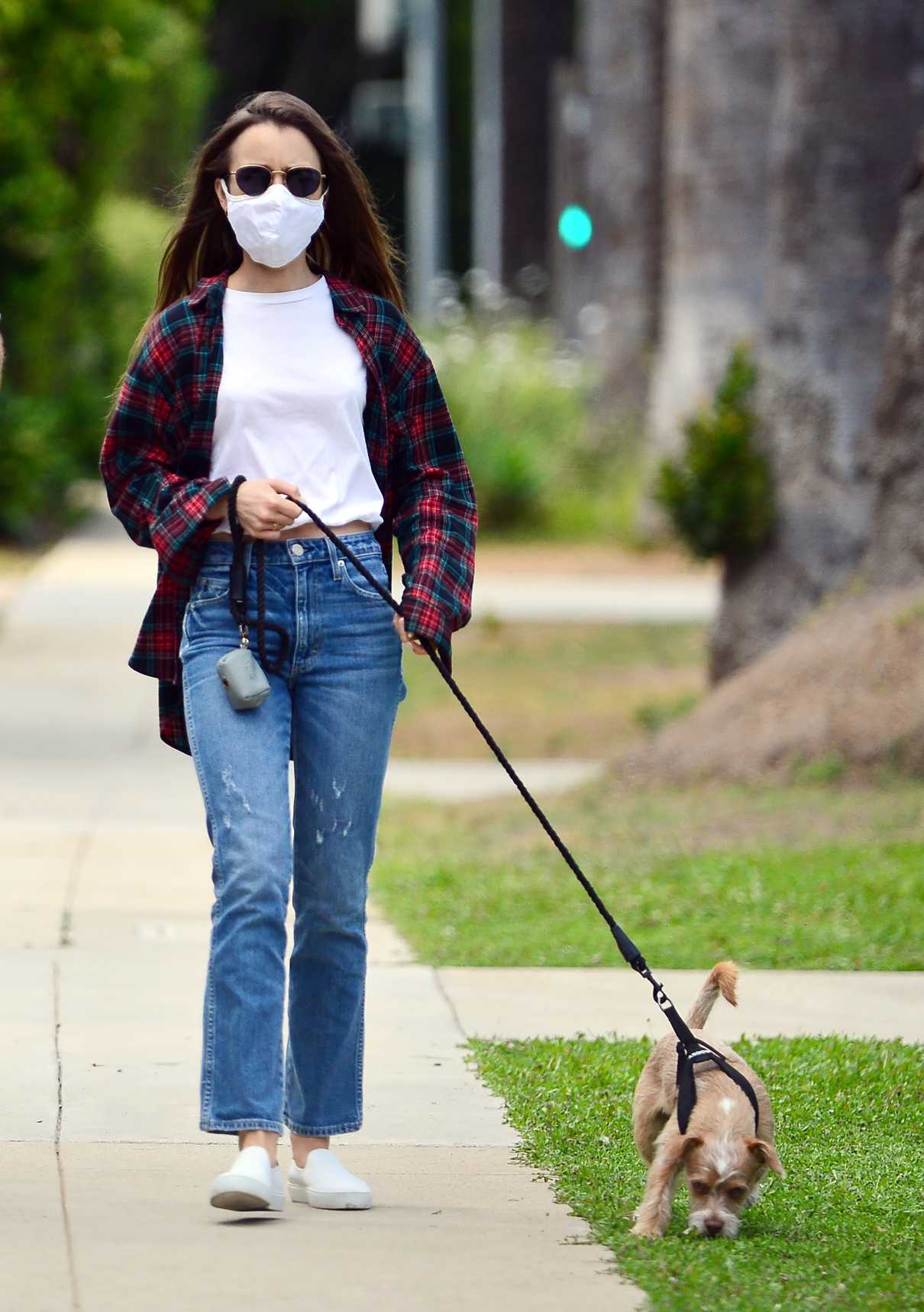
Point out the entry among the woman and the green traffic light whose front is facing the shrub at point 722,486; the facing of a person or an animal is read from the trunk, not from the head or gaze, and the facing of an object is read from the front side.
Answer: the green traffic light

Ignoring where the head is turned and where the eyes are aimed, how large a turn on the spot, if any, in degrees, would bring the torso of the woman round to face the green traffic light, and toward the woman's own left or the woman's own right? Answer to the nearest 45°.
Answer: approximately 180°

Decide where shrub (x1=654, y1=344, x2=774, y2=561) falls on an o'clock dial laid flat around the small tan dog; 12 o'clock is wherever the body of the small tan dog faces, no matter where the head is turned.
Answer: The shrub is roughly at 6 o'clock from the small tan dog.

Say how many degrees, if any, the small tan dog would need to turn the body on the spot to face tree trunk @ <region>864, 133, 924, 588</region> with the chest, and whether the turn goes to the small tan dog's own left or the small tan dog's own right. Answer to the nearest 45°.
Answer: approximately 180°

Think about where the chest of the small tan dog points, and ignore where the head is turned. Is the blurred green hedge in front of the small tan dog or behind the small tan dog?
behind

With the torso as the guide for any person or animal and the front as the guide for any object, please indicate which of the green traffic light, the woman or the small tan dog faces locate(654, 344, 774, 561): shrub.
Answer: the green traffic light

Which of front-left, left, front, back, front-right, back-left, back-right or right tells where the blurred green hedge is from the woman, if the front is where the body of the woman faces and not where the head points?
back

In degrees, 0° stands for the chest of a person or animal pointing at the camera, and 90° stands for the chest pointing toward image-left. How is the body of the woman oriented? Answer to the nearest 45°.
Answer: approximately 0°

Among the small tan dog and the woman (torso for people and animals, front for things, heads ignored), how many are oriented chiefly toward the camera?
2
